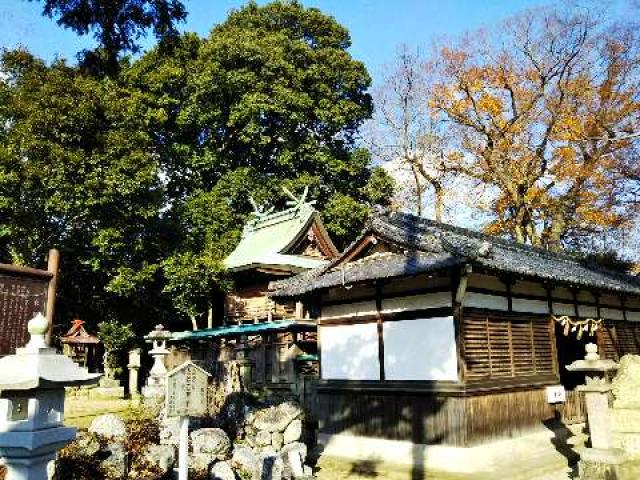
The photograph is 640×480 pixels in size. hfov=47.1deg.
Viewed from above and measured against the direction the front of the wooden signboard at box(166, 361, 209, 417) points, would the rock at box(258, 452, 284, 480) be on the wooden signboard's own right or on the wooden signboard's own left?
on the wooden signboard's own left

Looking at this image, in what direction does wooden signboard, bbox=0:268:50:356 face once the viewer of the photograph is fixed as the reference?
facing the viewer and to the right of the viewer

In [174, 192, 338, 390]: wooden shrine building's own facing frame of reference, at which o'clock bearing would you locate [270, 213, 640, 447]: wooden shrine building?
[270, 213, 640, 447]: wooden shrine building is roughly at 1 o'clock from [174, 192, 338, 390]: wooden shrine building.

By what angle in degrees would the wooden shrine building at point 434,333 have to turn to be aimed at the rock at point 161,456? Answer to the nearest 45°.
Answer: approximately 90° to its right

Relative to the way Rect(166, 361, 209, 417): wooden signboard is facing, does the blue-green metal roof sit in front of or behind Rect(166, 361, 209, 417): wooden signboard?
behind

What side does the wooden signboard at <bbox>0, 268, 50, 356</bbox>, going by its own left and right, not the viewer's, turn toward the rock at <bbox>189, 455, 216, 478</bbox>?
front

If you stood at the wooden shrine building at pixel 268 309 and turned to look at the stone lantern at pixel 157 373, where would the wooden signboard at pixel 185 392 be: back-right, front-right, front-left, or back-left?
front-left

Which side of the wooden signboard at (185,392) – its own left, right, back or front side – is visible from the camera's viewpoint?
front

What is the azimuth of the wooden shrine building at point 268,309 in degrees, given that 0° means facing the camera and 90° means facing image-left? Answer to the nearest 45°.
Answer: approximately 315°
